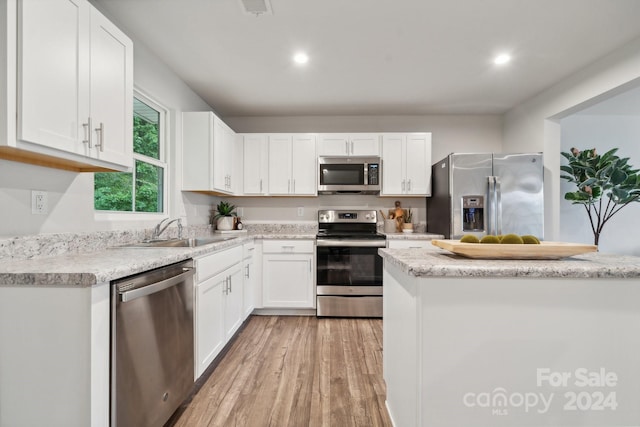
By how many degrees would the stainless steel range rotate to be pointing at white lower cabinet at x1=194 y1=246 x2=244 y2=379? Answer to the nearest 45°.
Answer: approximately 45° to its right

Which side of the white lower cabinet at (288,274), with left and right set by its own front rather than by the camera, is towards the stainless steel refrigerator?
left

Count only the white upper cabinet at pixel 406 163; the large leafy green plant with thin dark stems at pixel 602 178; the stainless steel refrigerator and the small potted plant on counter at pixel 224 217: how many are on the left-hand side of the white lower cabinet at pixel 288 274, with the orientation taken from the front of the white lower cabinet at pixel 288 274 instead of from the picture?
3

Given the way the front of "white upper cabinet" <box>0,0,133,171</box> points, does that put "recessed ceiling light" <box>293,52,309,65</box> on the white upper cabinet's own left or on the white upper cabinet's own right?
on the white upper cabinet's own left

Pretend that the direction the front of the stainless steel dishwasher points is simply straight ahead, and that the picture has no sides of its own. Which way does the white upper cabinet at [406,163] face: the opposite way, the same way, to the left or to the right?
to the right

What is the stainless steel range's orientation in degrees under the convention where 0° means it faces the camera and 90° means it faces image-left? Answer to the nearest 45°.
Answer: approximately 0°

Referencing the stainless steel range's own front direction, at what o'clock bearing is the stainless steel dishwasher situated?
The stainless steel dishwasher is roughly at 1 o'clock from the stainless steel range.

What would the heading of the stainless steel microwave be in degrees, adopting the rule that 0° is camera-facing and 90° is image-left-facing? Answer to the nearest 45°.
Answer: approximately 0°
